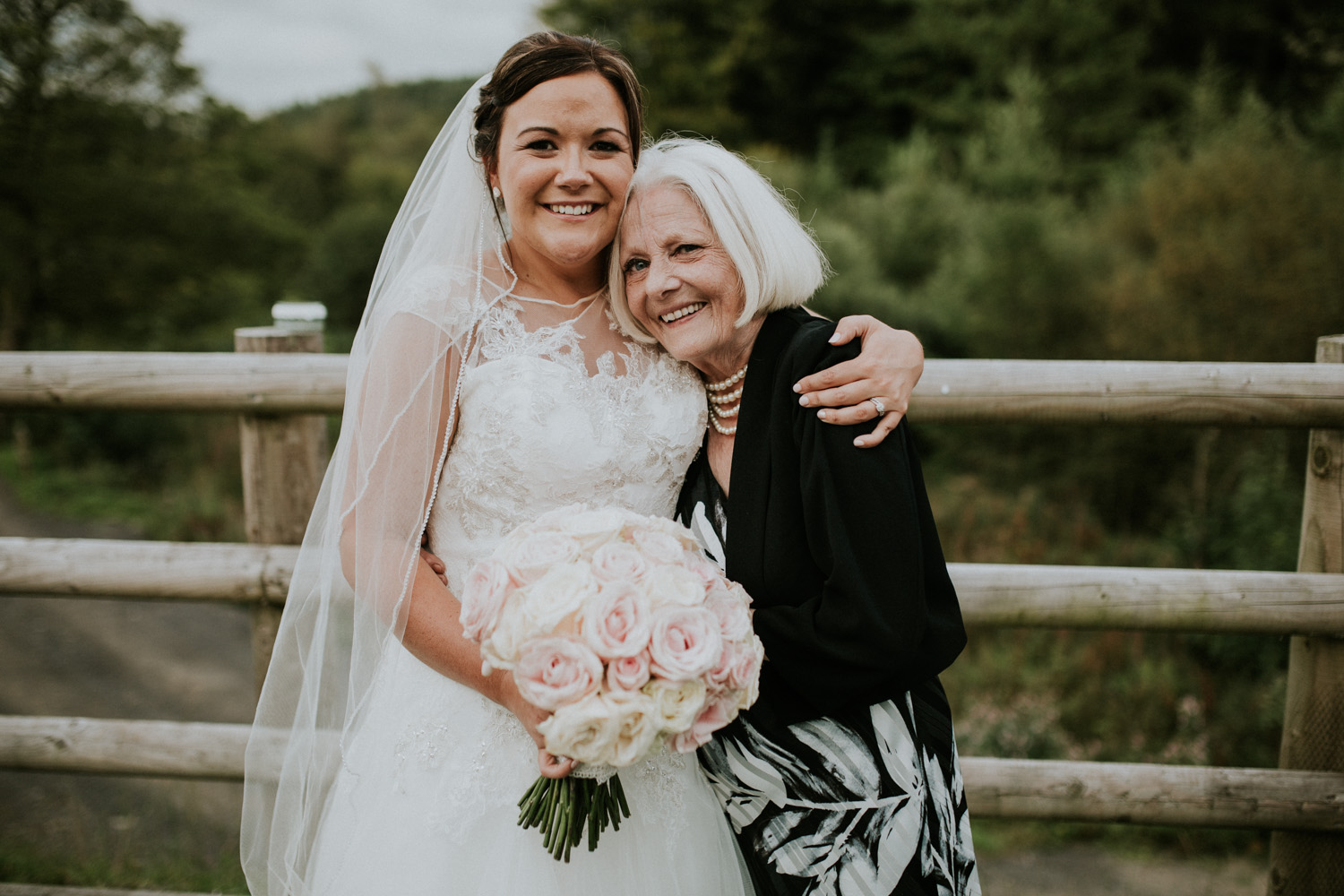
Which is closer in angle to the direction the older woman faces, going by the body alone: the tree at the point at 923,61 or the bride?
the bride

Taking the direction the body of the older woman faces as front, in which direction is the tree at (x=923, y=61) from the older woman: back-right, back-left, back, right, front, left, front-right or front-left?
back-right

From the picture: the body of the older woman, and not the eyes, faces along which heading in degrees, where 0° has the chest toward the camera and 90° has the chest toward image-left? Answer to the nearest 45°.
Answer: approximately 45°

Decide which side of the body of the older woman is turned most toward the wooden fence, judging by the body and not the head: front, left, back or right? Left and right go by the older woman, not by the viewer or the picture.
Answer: back

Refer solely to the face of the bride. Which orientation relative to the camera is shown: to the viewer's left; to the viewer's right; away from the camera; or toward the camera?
toward the camera

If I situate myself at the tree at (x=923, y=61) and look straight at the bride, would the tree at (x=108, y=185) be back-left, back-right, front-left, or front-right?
front-right

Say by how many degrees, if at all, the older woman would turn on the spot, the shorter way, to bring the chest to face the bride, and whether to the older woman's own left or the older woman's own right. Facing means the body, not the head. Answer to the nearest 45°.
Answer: approximately 45° to the older woman's own right

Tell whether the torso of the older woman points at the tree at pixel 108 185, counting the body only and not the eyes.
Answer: no
